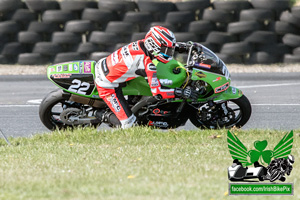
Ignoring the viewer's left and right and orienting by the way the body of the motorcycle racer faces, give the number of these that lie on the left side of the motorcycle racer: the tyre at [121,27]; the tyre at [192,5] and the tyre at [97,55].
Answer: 3

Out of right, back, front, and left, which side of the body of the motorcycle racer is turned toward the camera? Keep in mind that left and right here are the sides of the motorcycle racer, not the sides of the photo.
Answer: right

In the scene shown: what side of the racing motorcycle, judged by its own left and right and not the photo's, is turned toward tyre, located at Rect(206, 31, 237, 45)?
left

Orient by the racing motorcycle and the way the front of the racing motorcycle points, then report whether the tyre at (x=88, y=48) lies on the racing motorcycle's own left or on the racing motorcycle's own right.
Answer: on the racing motorcycle's own left

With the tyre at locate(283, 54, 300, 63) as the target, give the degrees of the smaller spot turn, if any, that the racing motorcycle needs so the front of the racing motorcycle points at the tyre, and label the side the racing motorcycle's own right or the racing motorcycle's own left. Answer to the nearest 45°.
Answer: approximately 45° to the racing motorcycle's own left

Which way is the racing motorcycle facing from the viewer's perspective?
to the viewer's right

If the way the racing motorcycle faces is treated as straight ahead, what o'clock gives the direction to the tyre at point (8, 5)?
The tyre is roughly at 8 o'clock from the racing motorcycle.

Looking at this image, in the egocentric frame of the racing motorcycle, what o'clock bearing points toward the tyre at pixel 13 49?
The tyre is roughly at 8 o'clock from the racing motorcycle.

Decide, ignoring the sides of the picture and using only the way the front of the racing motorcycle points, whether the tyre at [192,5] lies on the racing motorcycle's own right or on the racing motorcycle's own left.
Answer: on the racing motorcycle's own left

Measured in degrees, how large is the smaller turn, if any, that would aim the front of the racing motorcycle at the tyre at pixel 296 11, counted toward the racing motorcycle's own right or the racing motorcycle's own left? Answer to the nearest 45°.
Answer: approximately 45° to the racing motorcycle's own left
